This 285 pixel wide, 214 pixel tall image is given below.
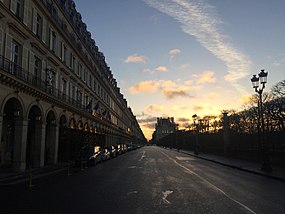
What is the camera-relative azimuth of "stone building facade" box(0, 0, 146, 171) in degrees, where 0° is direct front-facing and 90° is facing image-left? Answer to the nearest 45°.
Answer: approximately 315°
